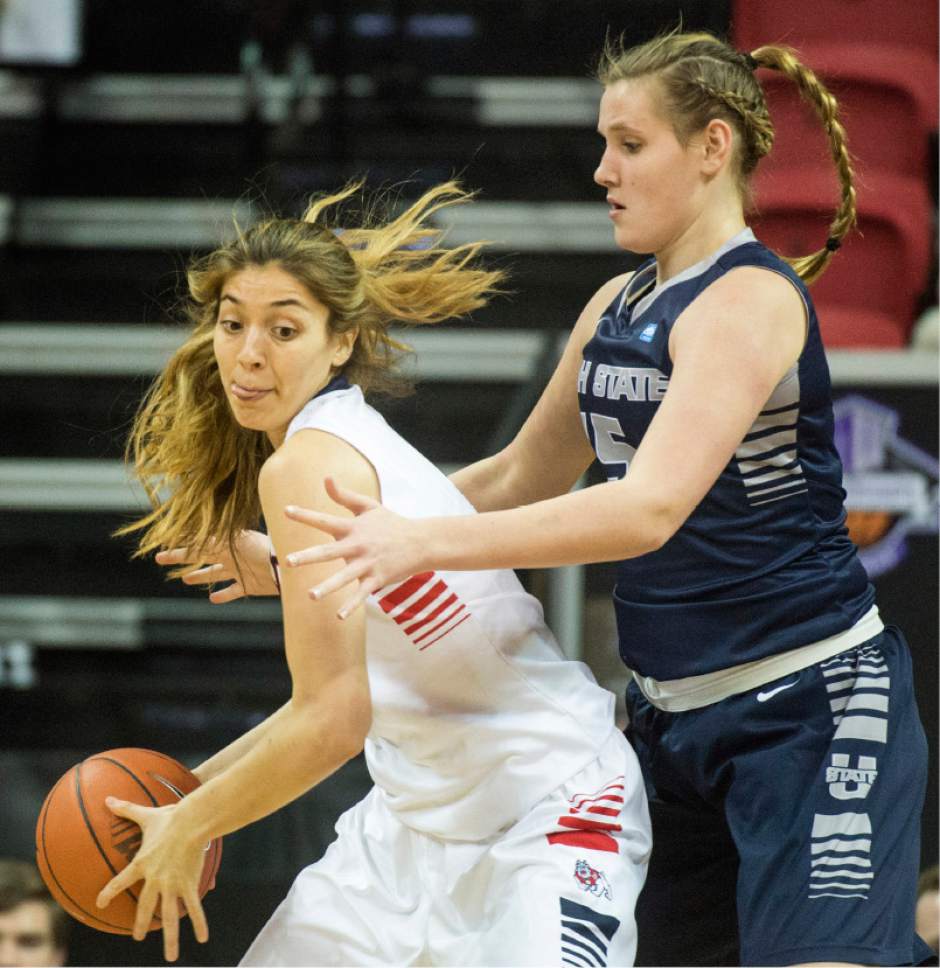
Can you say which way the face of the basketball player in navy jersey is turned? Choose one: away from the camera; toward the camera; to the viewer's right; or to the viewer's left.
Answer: to the viewer's left

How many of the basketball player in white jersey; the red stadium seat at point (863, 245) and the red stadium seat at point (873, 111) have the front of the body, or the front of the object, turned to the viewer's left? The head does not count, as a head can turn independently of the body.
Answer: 1

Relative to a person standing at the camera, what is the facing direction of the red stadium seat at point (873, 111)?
facing the viewer

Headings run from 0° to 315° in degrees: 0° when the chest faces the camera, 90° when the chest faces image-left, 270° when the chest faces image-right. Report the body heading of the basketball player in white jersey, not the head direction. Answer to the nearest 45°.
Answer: approximately 90°

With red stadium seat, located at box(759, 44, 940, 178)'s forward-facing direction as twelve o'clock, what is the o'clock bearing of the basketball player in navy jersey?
The basketball player in navy jersey is roughly at 12 o'clock from the red stadium seat.

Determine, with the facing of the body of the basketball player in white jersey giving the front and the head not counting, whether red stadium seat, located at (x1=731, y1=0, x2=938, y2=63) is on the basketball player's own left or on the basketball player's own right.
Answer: on the basketball player's own right

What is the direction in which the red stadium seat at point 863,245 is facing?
toward the camera

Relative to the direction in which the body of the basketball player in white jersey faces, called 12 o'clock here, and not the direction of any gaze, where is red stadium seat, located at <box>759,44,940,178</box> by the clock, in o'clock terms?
The red stadium seat is roughly at 4 o'clock from the basketball player in white jersey.

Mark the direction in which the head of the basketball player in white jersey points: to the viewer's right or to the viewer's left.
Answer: to the viewer's left

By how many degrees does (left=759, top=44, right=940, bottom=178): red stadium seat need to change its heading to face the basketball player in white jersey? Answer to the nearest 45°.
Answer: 0° — it already faces them

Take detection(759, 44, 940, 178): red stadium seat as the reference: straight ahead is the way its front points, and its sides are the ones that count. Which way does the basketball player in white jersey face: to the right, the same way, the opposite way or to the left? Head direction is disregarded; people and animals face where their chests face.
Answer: to the right
